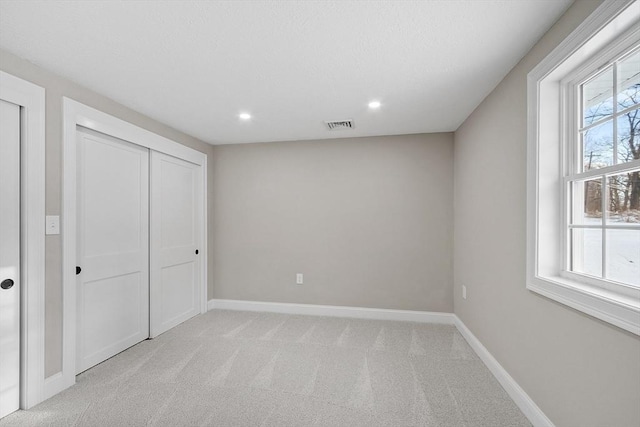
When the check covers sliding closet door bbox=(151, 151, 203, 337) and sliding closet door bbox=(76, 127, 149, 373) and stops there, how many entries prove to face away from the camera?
0

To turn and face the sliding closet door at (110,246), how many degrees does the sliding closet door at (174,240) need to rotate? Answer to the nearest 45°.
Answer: approximately 90° to its right

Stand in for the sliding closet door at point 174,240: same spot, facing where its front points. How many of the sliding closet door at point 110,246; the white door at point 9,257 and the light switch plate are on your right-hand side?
3

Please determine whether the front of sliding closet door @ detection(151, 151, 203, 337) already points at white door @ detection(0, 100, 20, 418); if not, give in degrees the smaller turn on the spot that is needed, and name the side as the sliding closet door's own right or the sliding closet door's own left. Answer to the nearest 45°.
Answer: approximately 90° to the sliding closet door's own right

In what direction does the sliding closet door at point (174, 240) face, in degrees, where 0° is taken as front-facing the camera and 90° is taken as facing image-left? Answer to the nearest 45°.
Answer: approximately 315°

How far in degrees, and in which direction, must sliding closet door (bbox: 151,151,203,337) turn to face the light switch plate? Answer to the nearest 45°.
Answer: approximately 90° to its right

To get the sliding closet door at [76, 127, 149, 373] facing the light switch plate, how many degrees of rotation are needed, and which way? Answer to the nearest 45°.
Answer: approximately 90° to its right

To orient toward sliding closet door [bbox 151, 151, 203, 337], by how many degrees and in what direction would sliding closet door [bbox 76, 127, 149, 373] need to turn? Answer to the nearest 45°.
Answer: approximately 90° to its left

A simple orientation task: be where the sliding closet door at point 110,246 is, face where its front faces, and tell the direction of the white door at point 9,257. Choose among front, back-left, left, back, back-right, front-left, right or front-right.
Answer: right

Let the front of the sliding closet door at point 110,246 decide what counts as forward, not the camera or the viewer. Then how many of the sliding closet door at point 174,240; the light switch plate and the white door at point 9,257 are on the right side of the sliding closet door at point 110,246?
2

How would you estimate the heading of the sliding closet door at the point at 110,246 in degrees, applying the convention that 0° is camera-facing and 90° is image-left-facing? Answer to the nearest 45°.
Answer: approximately 315°
